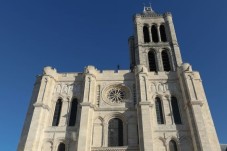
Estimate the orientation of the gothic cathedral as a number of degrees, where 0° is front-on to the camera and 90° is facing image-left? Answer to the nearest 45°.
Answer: approximately 0°
